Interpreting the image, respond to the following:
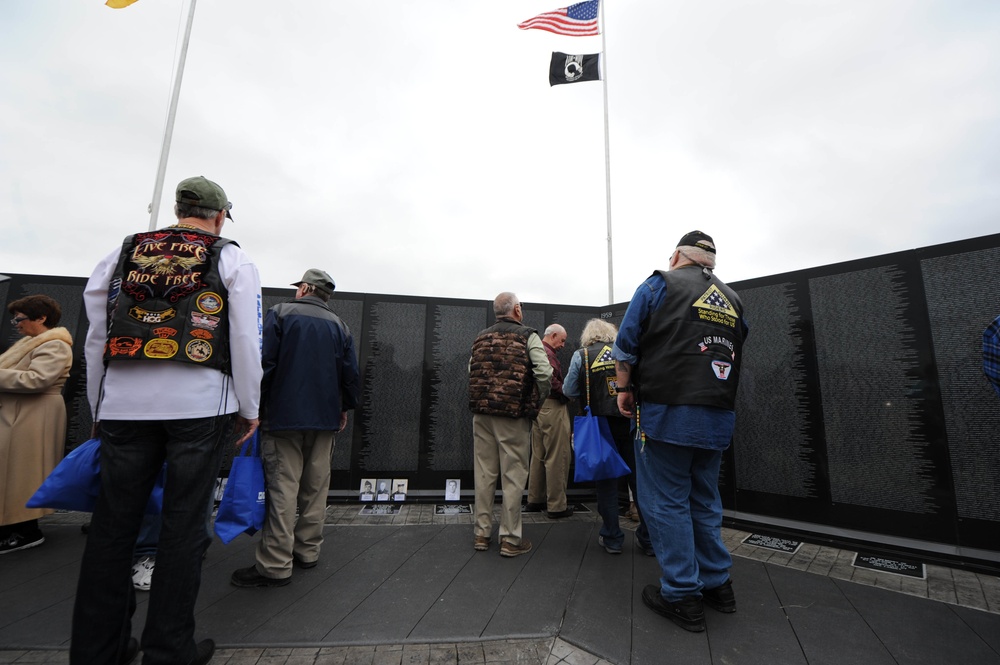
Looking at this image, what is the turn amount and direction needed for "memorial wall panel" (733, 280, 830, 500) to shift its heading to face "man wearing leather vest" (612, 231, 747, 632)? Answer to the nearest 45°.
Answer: approximately 45° to its left

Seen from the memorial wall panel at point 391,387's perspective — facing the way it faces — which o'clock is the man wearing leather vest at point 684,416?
The man wearing leather vest is roughly at 11 o'clock from the memorial wall panel.

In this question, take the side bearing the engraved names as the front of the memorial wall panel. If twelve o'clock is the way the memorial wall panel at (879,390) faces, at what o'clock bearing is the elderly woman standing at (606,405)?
The elderly woman standing is roughly at 12 o'clock from the memorial wall panel.

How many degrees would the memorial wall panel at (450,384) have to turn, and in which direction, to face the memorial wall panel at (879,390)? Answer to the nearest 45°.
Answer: approximately 45° to its left

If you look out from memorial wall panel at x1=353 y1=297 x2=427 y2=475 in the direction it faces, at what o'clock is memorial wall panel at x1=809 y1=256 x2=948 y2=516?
memorial wall panel at x1=809 y1=256 x2=948 y2=516 is roughly at 10 o'clock from memorial wall panel at x1=353 y1=297 x2=427 y2=475.

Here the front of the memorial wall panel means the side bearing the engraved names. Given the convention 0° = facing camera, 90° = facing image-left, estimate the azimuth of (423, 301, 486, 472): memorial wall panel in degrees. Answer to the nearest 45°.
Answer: approximately 0°

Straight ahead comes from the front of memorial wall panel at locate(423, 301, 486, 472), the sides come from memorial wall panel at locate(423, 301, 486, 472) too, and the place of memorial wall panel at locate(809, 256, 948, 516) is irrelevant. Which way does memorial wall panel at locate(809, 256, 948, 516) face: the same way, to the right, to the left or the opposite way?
to the right
